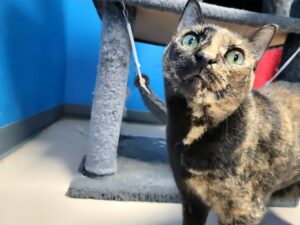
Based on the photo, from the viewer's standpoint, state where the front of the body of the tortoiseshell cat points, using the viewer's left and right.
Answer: facing the viewer and to the left of the viewer

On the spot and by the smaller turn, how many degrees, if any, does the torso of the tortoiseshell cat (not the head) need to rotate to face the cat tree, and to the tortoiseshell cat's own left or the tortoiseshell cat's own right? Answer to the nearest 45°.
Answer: approximately 90° to the tortoiseshell cat's own right

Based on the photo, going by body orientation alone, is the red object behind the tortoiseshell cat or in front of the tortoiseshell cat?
behind
